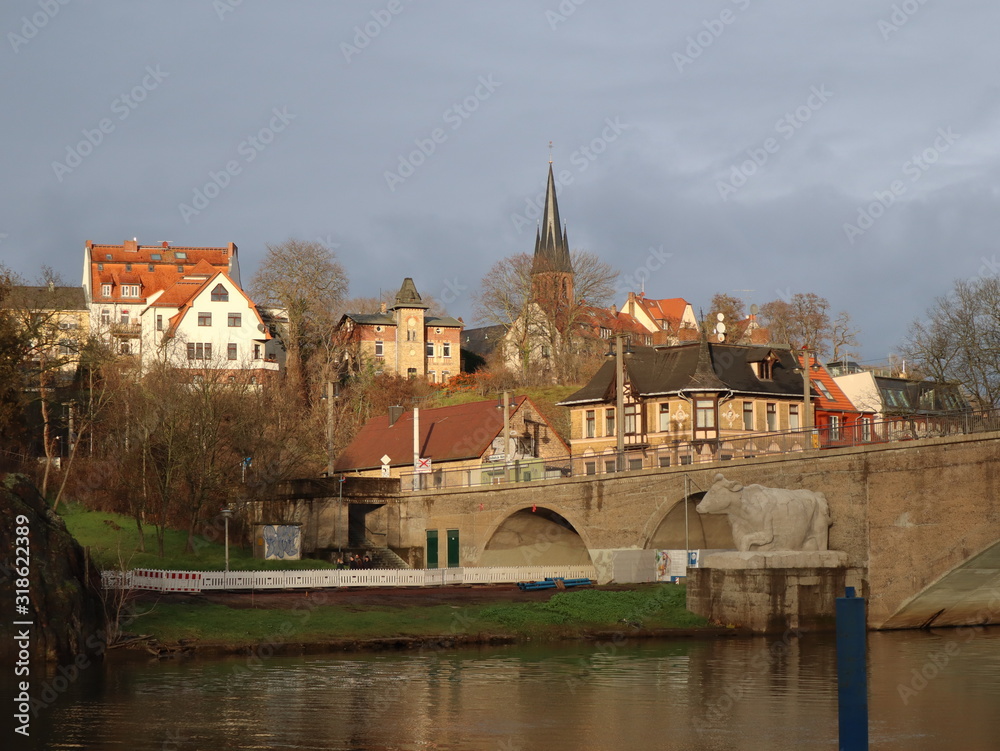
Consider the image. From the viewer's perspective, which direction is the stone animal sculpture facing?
to the viewer's left

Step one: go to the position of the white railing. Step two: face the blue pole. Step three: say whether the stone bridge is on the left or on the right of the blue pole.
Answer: left

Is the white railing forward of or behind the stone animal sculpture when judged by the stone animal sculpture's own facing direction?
forward

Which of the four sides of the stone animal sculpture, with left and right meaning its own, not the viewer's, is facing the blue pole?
left

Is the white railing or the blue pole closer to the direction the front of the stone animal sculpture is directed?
the white railing
